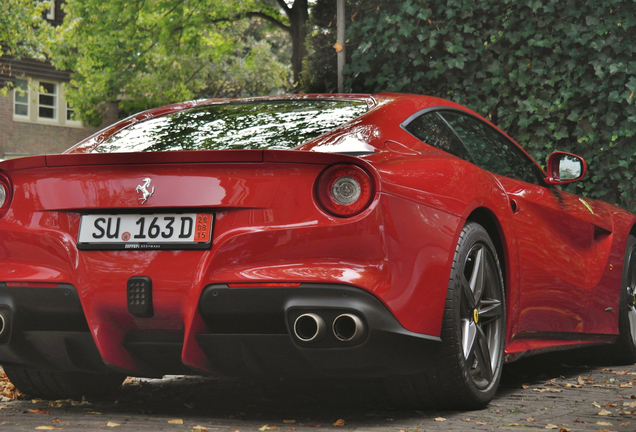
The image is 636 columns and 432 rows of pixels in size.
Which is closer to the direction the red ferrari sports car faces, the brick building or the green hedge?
the green hedge

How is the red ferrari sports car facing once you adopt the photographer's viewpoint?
facing away from the viewer and to the right of the viewer

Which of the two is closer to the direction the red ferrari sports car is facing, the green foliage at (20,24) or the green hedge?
the green hedge

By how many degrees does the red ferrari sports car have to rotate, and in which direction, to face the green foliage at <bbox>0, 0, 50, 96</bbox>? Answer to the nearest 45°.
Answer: approximately 45° to its left

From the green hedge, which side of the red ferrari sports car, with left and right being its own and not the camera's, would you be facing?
front

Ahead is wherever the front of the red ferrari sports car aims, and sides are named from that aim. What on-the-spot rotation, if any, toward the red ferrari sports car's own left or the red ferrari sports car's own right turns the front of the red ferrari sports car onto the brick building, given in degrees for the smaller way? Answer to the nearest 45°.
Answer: approximately 45° to the red ferrari sports car's own left
